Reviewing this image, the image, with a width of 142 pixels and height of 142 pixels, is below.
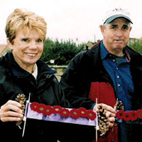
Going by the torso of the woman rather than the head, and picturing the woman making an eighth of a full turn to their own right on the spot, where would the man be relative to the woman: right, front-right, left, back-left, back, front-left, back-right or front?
back-left

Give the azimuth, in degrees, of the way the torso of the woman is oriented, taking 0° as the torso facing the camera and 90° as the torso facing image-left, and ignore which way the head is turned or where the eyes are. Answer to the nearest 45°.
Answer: approximately 315°
